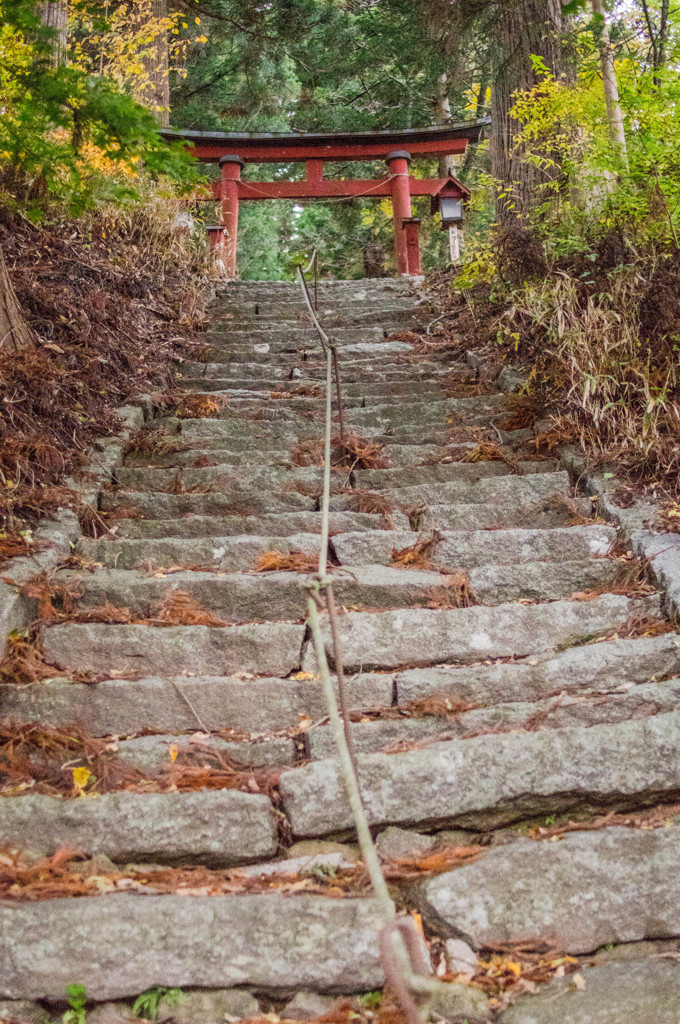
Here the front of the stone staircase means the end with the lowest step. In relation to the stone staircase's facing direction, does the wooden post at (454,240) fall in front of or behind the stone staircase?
behind

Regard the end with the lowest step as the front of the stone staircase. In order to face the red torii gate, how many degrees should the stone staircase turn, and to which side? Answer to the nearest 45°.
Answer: approximately 180°

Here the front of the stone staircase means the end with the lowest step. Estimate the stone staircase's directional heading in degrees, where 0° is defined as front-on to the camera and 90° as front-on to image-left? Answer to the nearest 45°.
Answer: approximately 0°

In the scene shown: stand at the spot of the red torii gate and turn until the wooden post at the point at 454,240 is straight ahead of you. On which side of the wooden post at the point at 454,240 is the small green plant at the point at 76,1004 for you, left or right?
right
